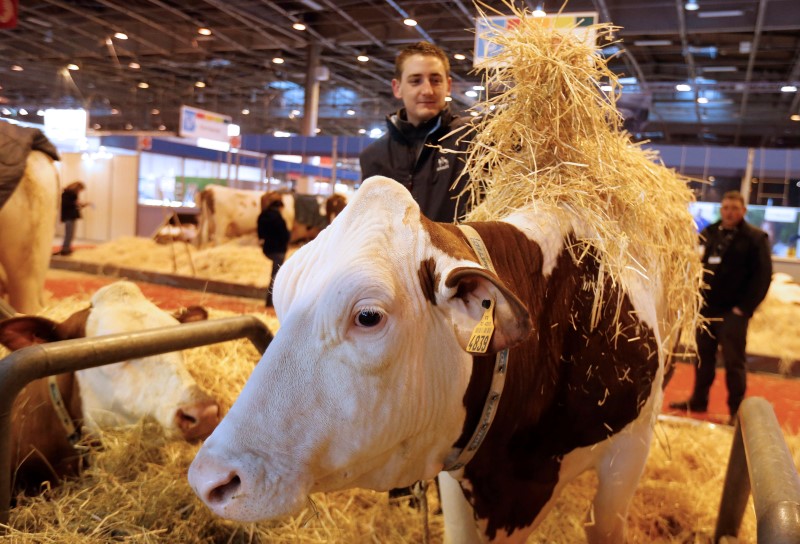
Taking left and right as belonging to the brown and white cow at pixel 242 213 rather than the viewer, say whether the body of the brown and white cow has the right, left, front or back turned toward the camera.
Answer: right

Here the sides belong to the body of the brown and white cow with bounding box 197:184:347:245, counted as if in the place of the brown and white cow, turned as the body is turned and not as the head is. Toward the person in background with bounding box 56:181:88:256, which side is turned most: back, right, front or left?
back

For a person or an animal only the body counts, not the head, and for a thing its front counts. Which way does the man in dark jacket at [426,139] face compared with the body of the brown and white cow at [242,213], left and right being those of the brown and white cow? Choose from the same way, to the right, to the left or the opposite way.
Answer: to the right

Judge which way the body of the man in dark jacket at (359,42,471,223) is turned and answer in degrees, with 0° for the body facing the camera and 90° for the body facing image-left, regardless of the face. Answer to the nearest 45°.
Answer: approximately 0°
